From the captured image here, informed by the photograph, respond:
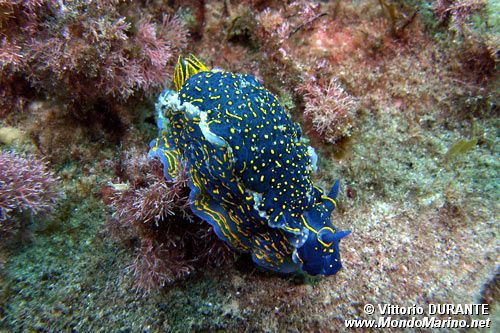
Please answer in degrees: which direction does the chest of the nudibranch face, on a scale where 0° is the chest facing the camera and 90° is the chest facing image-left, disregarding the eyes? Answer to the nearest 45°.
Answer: approximately 315°

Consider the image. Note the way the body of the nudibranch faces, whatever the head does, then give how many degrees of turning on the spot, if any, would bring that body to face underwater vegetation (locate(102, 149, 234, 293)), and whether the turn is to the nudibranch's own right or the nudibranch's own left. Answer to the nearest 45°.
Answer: approximately 135° to the nudibranch's own right

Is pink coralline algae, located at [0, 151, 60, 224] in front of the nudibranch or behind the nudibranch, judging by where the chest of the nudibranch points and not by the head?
behind
